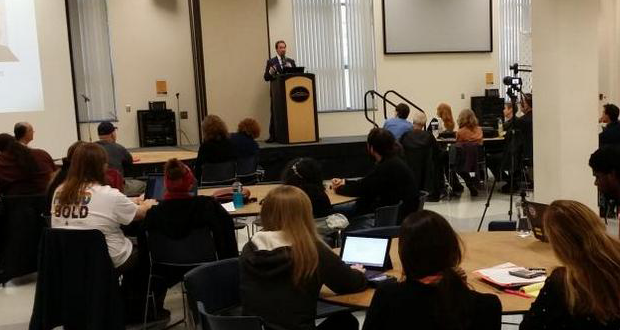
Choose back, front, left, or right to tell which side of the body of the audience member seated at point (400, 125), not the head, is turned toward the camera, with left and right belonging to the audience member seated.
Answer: back

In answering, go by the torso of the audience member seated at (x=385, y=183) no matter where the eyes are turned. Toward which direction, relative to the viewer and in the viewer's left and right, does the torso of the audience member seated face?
facing away from the viewer and to the left of the viewer

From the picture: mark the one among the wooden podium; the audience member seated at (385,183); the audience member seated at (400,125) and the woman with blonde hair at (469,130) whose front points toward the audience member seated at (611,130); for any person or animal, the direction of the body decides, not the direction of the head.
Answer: the wooden podium

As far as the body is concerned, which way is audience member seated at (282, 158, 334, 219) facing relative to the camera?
away from the camera

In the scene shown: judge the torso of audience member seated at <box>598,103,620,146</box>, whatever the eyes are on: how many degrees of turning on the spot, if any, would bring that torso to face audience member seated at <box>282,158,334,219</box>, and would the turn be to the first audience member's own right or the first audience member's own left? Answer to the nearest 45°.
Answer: approximately 45° to the first audience member's own left

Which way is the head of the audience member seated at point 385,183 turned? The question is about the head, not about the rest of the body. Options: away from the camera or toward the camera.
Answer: away from the camera

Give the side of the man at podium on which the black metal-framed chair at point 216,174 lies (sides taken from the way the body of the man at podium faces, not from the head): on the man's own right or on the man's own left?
on the man's own right

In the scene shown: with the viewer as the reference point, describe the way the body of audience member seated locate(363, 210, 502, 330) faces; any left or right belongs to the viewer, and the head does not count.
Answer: facing away from the viewer

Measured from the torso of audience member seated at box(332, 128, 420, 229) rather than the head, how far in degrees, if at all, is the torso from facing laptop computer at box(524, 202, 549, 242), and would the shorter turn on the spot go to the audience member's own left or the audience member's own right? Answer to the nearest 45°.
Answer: approximately 180°

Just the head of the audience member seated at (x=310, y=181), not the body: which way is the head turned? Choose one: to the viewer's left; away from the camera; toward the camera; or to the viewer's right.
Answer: away from the camera
